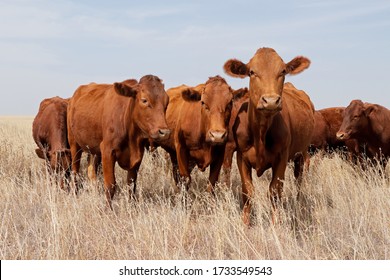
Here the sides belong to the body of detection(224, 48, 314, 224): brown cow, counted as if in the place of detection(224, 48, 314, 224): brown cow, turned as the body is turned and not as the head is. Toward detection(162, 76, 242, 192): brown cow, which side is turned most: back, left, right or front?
right

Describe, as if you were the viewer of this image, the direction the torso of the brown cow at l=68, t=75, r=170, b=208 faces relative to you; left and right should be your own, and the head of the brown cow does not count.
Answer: facing the viewer and to the right of the viewer

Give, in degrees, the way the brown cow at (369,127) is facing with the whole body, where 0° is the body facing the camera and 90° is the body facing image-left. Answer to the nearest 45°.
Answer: approximately 45°

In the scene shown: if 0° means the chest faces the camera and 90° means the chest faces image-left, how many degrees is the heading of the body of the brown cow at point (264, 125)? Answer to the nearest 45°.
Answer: approximately 45°

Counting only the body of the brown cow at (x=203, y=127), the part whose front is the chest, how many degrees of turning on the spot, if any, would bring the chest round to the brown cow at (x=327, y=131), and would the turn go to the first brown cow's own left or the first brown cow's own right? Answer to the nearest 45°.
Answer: approximately 90° to the first brown cow's own left

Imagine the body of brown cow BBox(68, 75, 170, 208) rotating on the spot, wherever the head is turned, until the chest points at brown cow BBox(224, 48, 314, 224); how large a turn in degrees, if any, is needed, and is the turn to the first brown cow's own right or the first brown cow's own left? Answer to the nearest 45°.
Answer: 0° — it already faces it

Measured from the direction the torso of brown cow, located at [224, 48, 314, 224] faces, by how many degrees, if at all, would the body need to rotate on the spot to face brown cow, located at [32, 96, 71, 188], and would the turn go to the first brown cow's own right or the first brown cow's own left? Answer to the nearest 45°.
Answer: approximately 90° to the first brown cow's own right

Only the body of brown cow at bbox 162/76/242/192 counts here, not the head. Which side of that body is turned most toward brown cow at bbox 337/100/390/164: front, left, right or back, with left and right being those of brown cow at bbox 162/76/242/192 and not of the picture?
left
